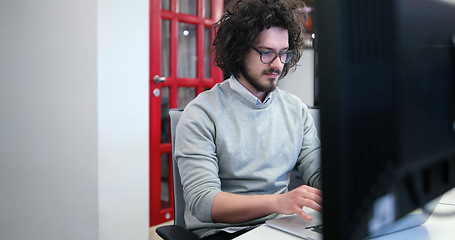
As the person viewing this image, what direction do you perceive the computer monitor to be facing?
facing away from the viewer and to the left of the viewer

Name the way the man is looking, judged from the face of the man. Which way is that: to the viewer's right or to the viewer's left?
to the viewer's right

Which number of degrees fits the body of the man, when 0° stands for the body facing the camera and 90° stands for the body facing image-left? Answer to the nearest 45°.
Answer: approximately 315°

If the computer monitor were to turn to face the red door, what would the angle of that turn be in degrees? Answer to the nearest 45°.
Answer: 0° — it already faces it

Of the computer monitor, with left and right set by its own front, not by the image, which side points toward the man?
front

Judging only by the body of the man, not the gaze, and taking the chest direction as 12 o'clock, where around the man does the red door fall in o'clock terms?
The red door is roughly at 7 o'clock from the man.

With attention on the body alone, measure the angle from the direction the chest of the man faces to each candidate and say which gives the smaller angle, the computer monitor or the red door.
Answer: the computer monitor

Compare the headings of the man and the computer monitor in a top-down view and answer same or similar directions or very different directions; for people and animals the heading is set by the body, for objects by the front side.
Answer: very different directions

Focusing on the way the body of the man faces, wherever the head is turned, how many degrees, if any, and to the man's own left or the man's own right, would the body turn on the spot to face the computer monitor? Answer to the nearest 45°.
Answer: approximately 45° to the man's own right
